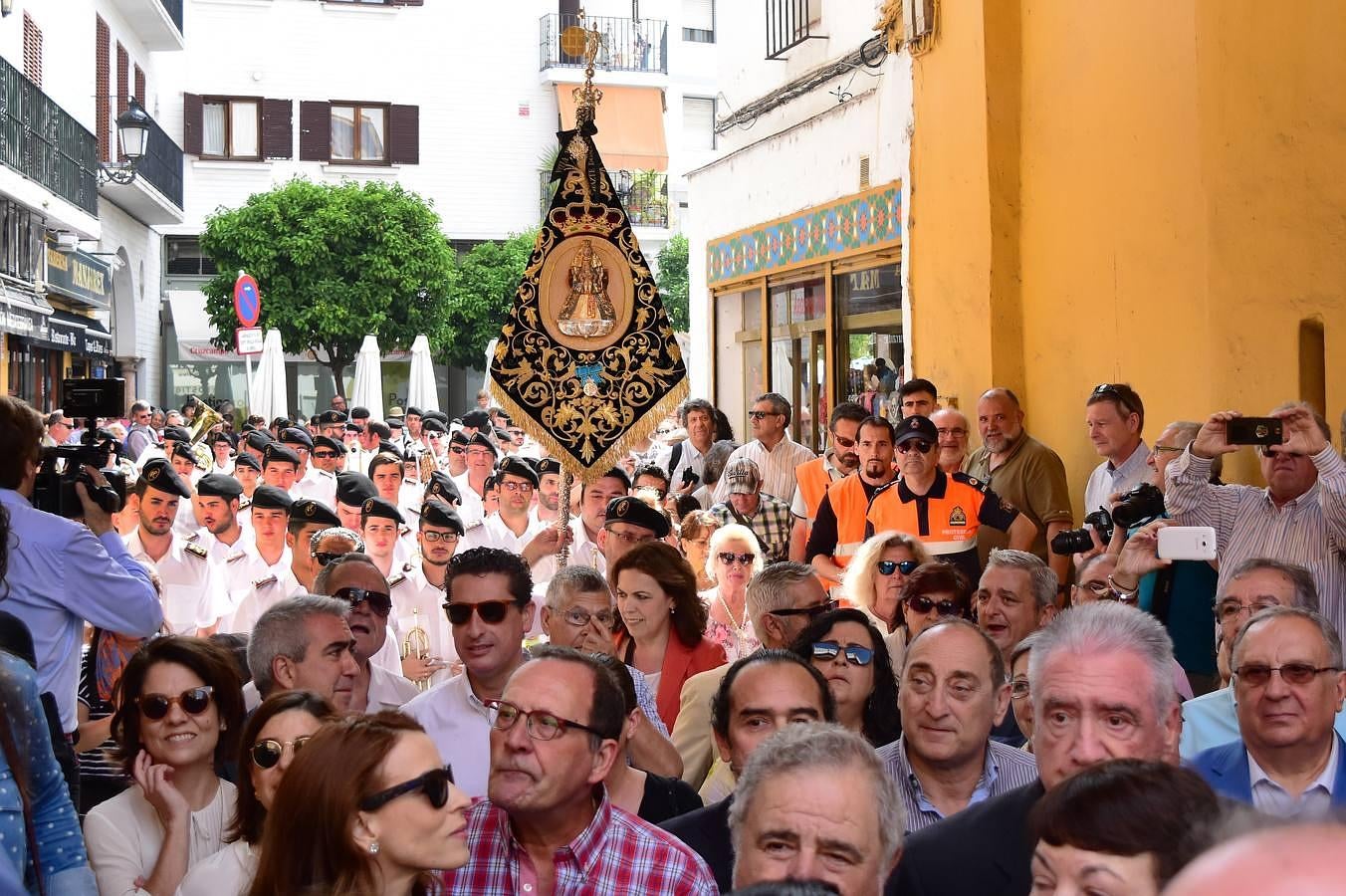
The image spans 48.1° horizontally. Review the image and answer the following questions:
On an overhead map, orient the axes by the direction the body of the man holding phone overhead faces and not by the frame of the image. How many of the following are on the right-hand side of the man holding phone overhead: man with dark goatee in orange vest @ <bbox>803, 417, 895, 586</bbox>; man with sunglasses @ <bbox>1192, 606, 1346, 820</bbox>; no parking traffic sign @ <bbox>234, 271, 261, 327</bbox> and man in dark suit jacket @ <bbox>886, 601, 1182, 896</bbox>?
2

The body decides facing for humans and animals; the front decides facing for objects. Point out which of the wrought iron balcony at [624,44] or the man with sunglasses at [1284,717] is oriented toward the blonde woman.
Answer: the wrought iron balcony

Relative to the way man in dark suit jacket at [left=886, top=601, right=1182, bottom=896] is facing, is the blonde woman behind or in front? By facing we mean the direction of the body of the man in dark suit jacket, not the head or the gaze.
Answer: behind

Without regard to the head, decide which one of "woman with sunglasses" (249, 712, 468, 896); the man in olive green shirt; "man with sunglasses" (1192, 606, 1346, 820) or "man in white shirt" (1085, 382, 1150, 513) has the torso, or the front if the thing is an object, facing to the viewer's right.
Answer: the woman with sunglasses

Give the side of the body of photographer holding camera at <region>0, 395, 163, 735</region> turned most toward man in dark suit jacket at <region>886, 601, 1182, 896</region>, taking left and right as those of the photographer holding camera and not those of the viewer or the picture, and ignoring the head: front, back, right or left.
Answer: right

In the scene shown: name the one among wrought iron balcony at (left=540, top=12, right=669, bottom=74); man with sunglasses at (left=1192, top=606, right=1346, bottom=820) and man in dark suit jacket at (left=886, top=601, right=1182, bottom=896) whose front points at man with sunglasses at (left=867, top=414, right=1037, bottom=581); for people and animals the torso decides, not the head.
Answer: the wrought iron balcony

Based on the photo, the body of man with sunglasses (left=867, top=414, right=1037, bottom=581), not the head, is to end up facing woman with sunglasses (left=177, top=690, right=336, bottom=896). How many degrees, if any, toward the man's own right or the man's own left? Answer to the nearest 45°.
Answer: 0° — they already face them

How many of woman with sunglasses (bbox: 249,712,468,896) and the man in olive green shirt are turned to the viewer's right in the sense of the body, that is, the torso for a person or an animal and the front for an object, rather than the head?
1

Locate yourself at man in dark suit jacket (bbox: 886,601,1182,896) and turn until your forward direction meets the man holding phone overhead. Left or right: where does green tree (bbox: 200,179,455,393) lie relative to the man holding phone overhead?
left

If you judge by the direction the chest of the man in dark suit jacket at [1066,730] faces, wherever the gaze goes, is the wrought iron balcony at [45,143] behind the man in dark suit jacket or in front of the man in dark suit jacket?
behind

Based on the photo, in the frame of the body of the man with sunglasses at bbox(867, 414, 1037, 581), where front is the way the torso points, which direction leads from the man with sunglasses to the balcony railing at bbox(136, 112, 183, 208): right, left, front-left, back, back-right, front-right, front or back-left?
back-right
